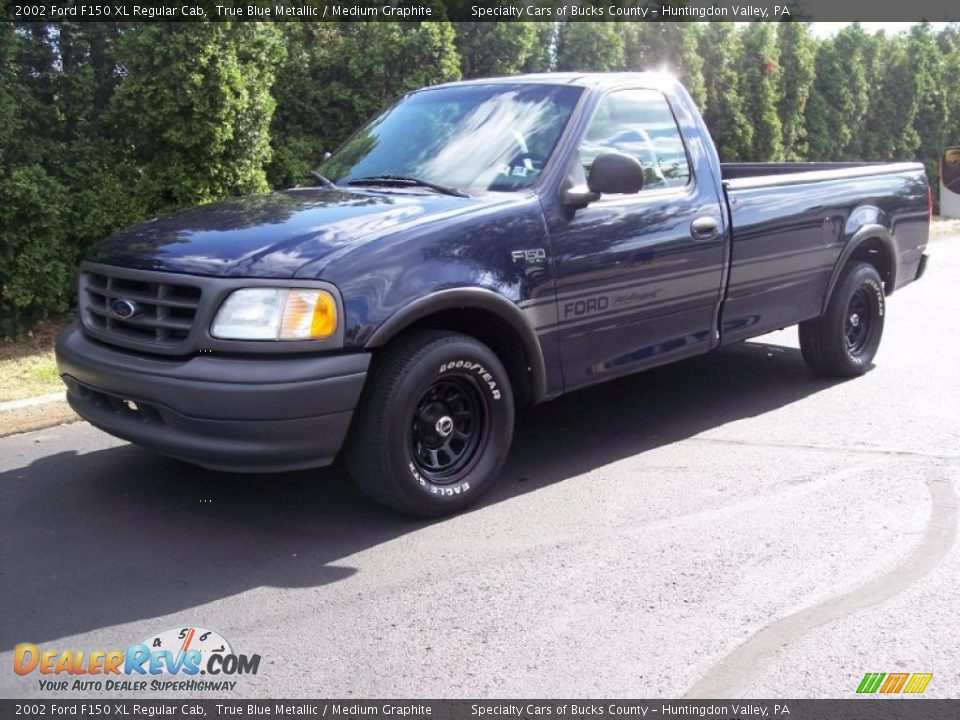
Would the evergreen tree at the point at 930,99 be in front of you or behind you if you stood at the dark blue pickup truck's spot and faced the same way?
behind

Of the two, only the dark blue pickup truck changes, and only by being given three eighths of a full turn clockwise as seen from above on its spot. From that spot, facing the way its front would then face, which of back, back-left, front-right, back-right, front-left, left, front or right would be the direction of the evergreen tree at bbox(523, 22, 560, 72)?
front

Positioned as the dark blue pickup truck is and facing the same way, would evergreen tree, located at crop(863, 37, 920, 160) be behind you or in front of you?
behind

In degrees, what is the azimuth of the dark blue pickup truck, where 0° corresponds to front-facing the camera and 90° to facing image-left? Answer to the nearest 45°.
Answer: approximately 45°

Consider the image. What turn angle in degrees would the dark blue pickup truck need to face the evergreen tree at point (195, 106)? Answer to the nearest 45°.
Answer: approximately 90° to its right

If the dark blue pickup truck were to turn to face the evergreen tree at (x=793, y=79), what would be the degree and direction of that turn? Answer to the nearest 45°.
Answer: approximately 135° to its right

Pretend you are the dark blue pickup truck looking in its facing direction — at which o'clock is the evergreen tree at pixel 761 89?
The evergreen tree is roughly at 5 o'clock from the dark blue pickup truck.

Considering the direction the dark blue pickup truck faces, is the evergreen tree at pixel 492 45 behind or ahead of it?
behind
